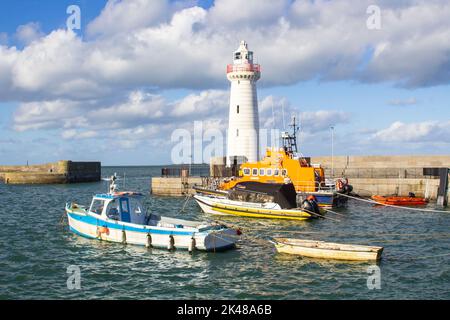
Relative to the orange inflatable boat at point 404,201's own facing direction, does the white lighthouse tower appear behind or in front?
in front

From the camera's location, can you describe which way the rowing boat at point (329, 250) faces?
facing to the left of the viewer

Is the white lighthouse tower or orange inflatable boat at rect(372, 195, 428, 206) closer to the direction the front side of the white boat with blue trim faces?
the white lighthouse tower

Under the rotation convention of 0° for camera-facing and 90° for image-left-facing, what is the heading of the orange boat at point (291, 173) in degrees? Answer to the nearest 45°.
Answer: approximately 135°

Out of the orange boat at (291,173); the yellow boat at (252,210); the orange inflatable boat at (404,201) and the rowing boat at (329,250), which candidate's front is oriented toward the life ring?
the orange inflatable boat at (404,201)

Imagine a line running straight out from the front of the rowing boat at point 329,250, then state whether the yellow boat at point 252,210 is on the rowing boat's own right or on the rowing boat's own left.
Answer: on the rowing boat's own right

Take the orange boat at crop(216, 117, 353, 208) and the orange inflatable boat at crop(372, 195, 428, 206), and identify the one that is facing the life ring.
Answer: the orange inflatable boat

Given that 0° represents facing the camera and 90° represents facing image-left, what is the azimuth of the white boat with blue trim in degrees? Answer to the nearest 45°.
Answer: approximately 135°

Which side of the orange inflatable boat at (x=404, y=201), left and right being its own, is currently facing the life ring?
front

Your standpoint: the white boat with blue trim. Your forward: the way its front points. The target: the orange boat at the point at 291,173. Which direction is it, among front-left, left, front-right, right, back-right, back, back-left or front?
right

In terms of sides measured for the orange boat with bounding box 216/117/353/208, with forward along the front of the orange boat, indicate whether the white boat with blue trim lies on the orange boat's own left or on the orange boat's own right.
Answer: on the orange boat's own left

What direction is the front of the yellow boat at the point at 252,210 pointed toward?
to the viewer's left
